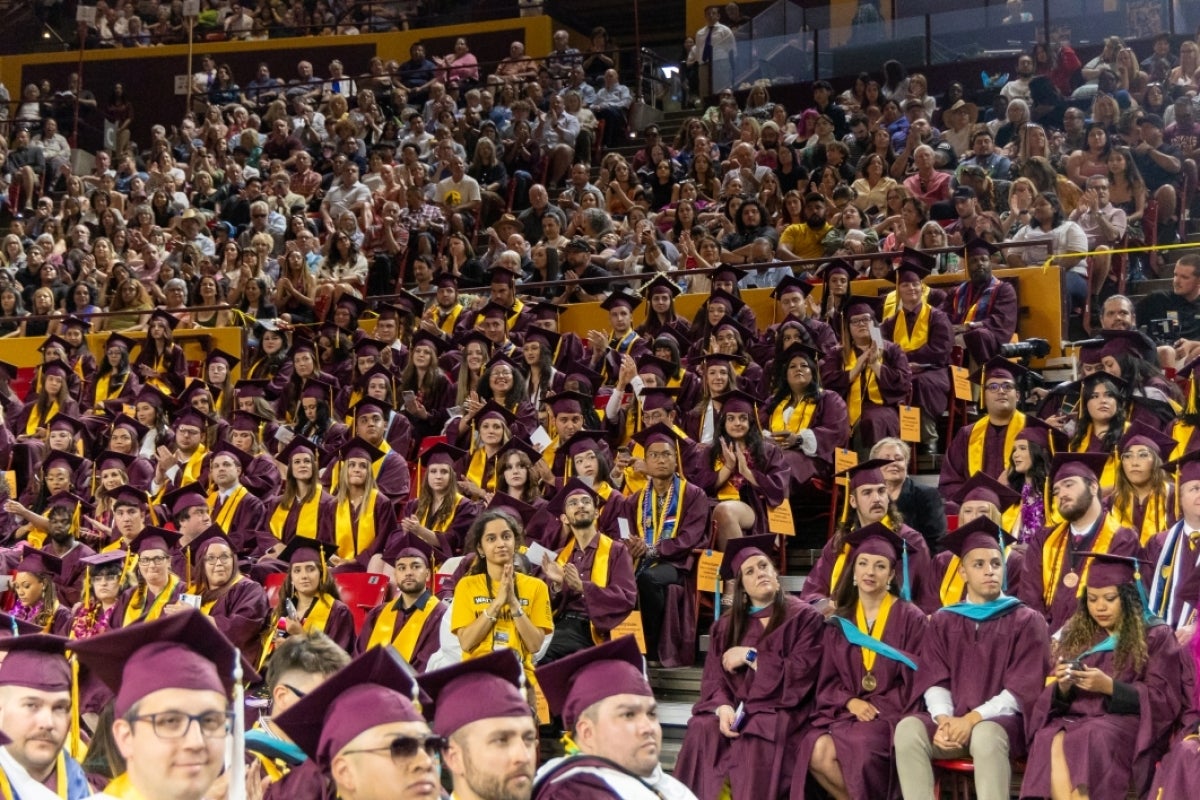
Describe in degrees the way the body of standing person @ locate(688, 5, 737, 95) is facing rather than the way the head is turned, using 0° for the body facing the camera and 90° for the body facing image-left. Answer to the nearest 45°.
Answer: approximately 45°

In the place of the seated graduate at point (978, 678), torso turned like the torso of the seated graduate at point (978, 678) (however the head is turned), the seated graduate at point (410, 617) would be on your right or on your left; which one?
on your right

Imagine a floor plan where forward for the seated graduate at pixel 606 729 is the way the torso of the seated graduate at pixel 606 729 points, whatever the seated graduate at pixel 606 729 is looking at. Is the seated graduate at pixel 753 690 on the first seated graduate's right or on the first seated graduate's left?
on the first seated graduate's left

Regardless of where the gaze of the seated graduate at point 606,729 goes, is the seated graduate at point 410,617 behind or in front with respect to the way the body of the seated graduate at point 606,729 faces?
behind

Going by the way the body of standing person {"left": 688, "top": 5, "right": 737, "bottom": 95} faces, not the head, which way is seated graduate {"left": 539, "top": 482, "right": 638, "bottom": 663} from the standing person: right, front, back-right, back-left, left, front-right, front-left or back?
front-left

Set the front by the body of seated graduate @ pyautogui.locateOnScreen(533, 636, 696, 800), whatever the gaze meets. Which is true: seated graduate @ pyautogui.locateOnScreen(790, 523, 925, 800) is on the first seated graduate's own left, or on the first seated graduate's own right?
on the first seated graduate's own left

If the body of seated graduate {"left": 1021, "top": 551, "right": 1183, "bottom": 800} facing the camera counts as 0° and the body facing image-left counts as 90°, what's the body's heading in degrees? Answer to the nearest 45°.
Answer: approximately 45°

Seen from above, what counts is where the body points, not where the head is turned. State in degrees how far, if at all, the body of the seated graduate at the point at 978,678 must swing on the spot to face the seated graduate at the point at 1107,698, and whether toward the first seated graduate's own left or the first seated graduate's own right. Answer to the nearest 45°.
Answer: approximately 45° to the first seated graduate's own left
